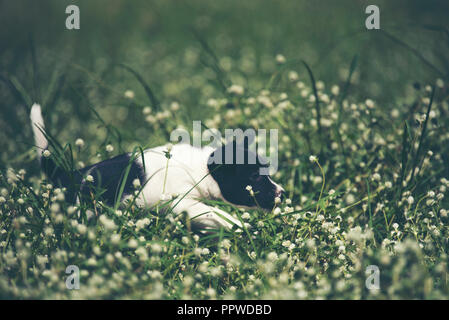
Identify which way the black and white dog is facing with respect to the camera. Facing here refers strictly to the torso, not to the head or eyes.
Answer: to the viewer's right
